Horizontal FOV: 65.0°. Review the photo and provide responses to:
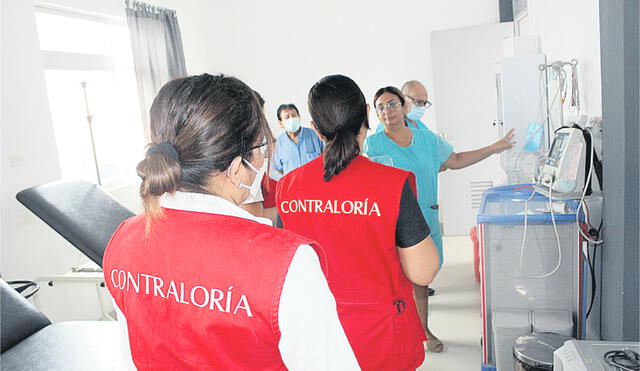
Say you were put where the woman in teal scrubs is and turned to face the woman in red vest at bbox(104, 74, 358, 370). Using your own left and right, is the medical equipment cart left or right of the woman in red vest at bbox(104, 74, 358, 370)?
left

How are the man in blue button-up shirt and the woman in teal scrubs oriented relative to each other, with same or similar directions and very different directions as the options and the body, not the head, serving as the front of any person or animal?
same or similar directions

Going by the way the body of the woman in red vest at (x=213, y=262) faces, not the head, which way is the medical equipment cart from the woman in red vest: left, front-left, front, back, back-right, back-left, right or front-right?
front

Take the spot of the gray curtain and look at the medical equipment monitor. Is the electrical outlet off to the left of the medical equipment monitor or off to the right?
right

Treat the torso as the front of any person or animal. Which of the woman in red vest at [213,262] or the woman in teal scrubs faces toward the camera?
the woman in teal scrubs

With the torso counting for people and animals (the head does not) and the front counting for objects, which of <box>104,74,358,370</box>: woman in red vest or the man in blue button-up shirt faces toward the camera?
the man in blue button-up shirt

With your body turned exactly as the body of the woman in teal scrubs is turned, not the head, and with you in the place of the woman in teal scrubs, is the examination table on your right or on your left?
on your right

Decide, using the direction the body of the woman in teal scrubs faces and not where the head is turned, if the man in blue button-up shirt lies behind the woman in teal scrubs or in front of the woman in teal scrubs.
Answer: behind

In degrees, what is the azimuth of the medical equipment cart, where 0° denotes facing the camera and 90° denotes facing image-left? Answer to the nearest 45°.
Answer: approximately 45°

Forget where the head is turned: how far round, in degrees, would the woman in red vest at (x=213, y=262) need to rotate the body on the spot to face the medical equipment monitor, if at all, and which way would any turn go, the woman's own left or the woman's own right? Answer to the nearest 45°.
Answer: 0° — they already face it

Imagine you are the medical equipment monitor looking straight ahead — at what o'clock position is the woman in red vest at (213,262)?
The woman in red vest is roughly at 11 o'clock from the medical equipment monitor.

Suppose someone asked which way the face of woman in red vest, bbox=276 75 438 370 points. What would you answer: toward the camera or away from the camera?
away from the camera

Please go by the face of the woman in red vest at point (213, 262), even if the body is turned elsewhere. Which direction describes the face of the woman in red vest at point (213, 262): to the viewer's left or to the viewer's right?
to the viewer's right

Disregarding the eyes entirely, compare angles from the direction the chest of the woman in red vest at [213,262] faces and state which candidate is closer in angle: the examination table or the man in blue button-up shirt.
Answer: the man in blue button-up shirt

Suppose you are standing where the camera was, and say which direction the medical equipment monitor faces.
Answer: facing the viewer and to the left of the viewer

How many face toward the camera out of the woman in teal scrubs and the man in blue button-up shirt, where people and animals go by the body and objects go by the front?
2

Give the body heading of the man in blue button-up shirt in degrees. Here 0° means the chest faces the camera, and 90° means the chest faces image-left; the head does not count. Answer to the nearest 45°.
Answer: approximately 0°

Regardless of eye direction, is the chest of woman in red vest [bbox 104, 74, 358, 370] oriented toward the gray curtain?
no

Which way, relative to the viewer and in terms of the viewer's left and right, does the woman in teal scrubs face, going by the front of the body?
facing the viewer

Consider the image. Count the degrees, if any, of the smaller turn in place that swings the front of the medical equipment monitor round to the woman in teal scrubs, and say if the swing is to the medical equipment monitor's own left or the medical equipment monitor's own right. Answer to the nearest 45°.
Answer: approximately 90° to the medical equipment monitor's own right

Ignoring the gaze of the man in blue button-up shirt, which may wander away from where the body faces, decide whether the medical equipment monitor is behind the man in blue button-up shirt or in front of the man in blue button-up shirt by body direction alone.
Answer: in front

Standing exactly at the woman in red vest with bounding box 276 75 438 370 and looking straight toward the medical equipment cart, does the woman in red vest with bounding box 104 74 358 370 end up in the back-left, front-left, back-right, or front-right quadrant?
back-right
